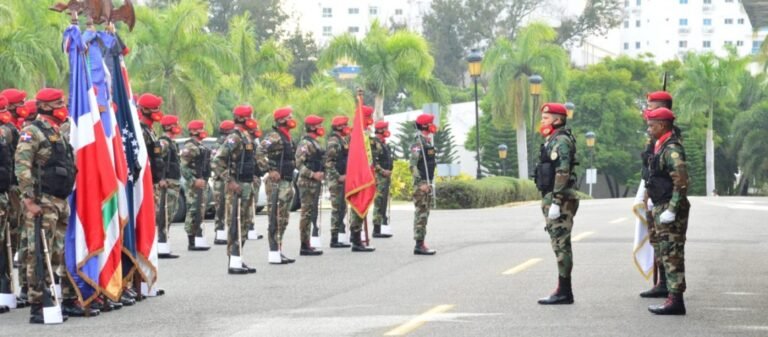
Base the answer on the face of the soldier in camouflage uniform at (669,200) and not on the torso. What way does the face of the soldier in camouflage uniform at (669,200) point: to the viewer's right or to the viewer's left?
to the viewer's left

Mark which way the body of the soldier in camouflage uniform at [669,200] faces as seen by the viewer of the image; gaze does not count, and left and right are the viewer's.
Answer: facing to the left of the viewer

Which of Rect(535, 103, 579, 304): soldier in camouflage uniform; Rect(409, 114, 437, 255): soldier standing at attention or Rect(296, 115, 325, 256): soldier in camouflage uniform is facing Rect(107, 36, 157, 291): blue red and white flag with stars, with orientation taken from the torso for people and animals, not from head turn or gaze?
Rect(535, 103, 579, 304): soldier in camouflage uniform

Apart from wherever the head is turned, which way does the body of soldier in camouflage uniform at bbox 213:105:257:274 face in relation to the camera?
to the viewer's right

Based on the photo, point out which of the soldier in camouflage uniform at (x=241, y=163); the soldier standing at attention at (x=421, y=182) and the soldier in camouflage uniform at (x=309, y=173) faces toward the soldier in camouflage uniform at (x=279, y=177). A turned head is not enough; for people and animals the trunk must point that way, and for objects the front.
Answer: the soldier in camouflage uniform at (x=241, y=163)

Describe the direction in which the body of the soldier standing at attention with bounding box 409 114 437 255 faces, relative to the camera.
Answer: to the viewer's right

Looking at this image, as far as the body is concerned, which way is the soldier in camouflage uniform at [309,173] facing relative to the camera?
to the viewer's right

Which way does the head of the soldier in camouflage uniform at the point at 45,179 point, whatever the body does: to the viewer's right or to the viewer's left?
to the viewer's right

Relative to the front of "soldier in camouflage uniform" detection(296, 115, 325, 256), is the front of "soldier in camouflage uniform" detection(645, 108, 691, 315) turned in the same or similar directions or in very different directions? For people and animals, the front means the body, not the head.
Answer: very different directions

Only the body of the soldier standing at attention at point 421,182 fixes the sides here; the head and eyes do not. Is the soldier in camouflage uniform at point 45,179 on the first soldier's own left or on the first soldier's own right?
on the first soldier's own right

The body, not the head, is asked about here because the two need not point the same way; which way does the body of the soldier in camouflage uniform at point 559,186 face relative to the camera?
to the viewer's left

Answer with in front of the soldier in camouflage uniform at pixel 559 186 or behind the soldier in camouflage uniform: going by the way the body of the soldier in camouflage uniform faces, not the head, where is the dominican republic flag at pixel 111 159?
in front

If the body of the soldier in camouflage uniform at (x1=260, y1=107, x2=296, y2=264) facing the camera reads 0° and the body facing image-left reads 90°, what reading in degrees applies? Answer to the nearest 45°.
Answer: approximately 270°
